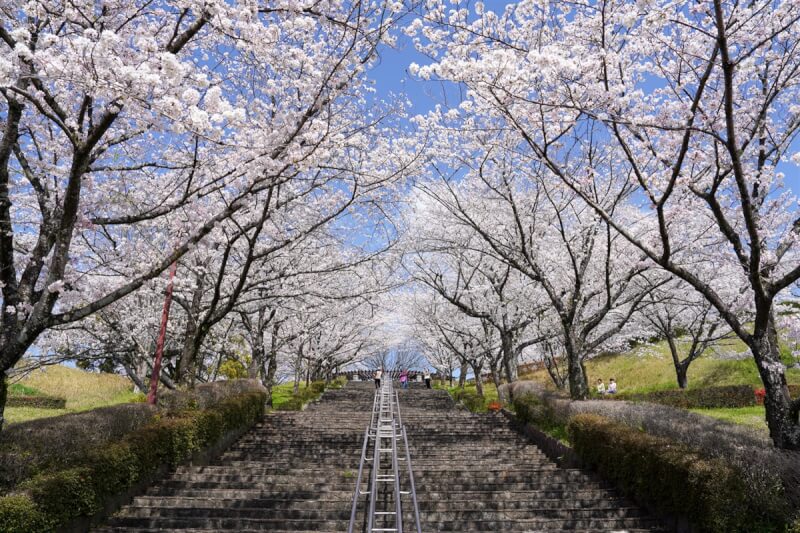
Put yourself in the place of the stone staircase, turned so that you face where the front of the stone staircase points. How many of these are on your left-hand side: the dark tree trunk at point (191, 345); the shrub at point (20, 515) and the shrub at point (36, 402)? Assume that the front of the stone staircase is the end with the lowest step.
0

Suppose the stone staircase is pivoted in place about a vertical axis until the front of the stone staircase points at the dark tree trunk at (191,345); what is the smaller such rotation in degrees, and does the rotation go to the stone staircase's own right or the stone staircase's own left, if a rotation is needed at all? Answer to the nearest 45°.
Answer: approximately 135° to the stone staircase's own right

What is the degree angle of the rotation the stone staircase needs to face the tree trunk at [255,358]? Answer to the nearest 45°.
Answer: approximately 180°

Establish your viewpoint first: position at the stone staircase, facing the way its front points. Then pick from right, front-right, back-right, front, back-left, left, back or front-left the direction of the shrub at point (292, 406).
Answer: back

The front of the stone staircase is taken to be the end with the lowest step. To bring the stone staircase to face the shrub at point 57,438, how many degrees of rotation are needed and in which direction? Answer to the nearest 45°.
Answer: approximately 90° to its right

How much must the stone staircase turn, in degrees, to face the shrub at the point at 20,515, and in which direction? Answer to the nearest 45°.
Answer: approximately 45° to its right

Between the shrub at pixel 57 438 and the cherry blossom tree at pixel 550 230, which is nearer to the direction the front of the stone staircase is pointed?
the shrub

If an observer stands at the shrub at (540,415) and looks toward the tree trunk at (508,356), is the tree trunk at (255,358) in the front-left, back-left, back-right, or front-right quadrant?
front-left

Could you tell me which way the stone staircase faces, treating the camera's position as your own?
facing the viewer

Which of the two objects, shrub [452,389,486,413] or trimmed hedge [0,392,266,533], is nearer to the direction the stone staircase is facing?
the trimmed hedge

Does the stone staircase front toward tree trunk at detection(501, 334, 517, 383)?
no

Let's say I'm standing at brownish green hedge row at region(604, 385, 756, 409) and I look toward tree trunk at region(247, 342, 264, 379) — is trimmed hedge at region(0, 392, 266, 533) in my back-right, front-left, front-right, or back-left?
front-left

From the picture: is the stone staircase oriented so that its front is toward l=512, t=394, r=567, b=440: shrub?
no

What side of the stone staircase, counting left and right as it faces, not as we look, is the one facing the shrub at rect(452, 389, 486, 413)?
back
